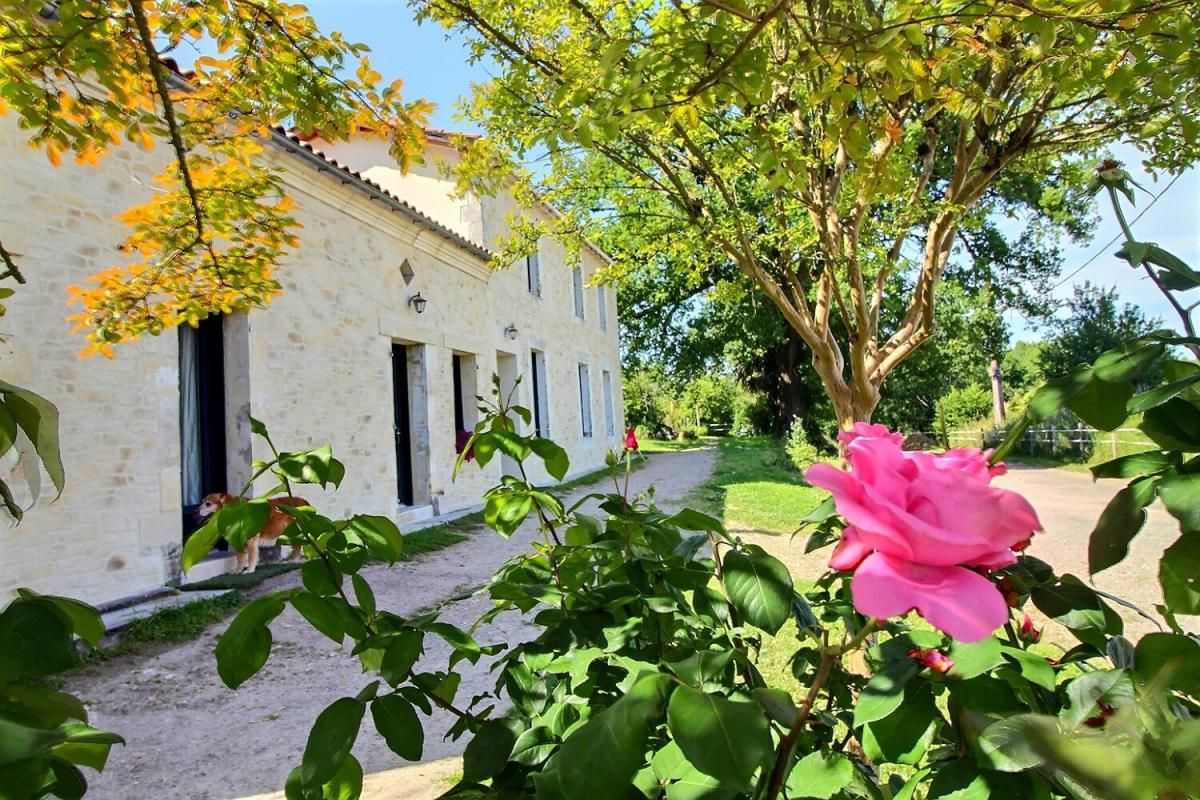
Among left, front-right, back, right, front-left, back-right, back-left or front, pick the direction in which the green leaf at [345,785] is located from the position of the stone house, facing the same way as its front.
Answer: front-right

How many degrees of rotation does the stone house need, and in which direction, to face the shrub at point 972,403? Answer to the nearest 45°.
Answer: approximately 90° to its left

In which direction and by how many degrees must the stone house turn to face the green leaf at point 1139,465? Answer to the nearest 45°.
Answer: approximately 45° to its right

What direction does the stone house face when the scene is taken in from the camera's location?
facing the viewer and to the right of the viewer

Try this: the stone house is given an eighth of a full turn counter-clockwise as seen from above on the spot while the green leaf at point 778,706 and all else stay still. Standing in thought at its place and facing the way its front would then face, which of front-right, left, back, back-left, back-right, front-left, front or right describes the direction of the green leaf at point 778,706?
right

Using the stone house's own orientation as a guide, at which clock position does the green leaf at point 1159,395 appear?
The green leaf is roughly at 1 o'clock from the stone house.

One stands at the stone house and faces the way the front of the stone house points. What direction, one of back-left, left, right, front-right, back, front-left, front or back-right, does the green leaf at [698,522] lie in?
front-right

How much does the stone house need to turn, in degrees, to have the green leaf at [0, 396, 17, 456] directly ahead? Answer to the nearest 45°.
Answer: approximately 45° to its right

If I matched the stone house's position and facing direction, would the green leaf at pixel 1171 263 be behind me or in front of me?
in front

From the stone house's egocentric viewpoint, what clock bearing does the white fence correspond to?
The white fence is roughly at 10 o'clock from the stone house.
